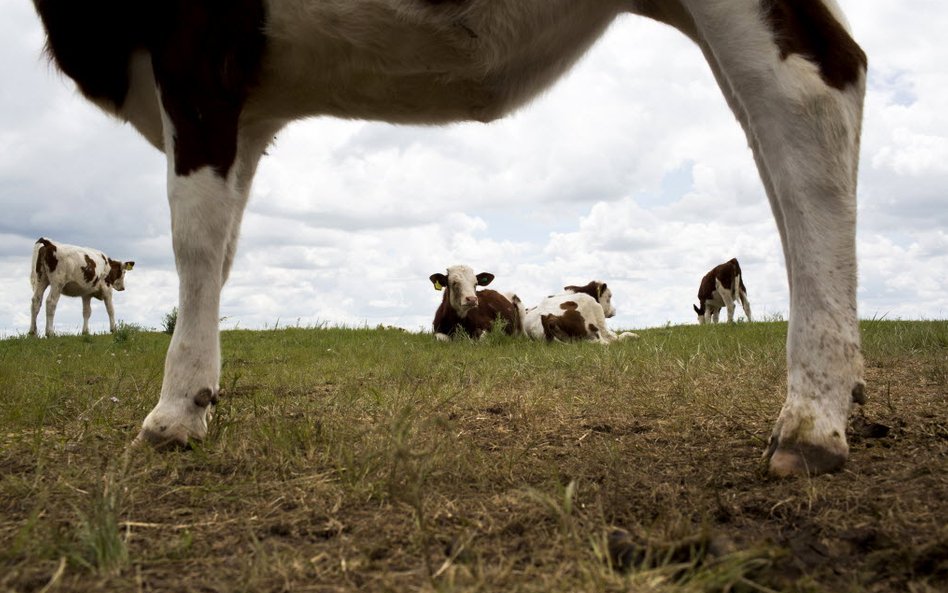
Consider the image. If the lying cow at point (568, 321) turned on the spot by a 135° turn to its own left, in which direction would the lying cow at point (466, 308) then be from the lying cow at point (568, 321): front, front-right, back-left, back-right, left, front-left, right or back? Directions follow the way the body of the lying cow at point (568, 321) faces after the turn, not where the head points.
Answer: front

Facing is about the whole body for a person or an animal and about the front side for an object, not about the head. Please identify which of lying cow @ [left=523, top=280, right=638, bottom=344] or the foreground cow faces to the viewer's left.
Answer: the foreground cow

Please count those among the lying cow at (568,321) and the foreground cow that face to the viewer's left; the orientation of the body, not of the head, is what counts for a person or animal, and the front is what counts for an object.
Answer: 1

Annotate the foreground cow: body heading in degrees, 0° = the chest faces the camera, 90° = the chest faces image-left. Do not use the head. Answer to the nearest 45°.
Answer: approximately 90°

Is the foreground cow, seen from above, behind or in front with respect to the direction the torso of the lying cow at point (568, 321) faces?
behind

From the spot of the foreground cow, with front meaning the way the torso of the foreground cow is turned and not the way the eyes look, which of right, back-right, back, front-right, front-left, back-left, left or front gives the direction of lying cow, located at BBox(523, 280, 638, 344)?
right

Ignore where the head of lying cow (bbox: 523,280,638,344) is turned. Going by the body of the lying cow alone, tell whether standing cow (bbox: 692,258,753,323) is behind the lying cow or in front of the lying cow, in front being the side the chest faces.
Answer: in front

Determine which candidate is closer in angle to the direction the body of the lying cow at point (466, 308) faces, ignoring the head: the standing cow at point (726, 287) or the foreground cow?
the foreground cow

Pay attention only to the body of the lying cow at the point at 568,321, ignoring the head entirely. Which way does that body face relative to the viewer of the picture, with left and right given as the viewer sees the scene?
facing away from the viewer and to the right of the viewer

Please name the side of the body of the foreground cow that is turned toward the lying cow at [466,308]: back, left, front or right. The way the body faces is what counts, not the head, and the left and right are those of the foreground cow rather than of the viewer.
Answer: right

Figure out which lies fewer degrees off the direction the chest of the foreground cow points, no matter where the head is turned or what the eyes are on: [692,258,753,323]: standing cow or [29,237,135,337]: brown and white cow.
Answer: the brown and white cow

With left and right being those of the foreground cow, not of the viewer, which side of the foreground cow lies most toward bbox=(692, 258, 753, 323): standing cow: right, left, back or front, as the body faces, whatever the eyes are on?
right

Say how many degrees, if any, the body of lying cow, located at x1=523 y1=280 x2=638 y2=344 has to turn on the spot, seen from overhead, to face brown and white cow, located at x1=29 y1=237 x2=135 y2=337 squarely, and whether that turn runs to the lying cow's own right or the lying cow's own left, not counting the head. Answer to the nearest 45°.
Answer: approximately 135° to the lying cow's own left
